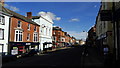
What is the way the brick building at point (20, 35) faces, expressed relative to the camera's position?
facing the viewer and to the right of the viewer

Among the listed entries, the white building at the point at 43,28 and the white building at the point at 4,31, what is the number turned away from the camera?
0

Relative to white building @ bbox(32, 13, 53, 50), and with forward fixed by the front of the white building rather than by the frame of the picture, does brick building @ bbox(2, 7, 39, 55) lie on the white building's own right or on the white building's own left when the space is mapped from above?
on the white building's own right

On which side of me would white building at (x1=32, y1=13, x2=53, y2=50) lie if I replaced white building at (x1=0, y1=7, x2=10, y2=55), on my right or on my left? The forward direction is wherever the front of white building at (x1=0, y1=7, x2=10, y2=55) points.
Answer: on my left

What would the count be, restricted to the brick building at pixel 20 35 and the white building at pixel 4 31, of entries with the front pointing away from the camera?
0
